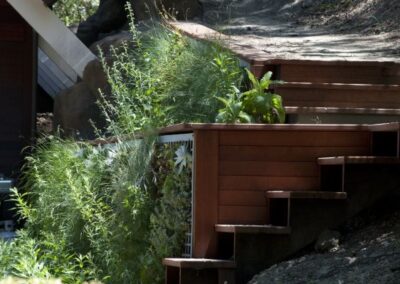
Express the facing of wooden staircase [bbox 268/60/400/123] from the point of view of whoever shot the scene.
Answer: facing the viewer

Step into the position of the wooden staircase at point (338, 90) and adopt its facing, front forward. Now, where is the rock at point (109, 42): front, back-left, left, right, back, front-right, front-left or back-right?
back-right

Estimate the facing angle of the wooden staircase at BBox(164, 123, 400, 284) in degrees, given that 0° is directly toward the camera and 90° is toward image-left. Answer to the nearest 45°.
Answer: approximately 90°

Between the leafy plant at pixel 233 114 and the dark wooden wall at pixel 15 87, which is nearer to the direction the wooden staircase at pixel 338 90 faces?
the leafy plant

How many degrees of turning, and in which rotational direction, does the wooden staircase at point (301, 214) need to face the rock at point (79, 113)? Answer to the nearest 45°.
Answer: approximately 45° to its right
